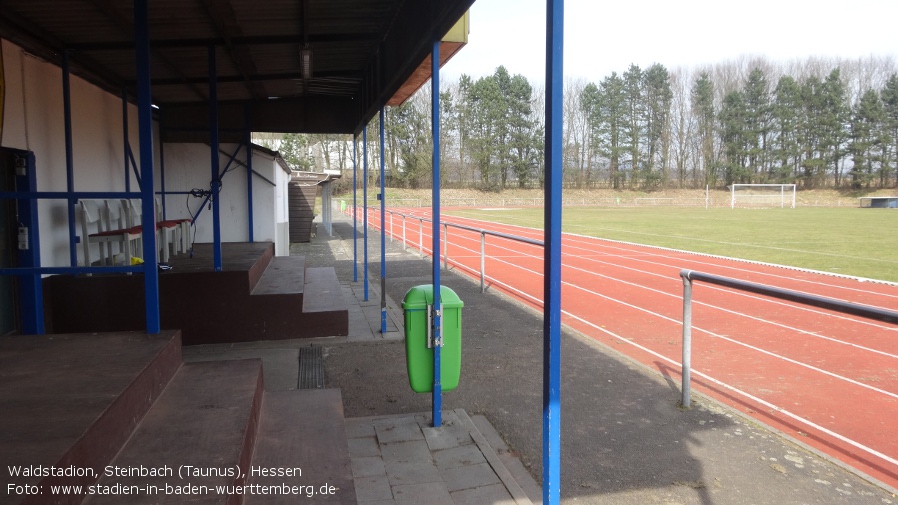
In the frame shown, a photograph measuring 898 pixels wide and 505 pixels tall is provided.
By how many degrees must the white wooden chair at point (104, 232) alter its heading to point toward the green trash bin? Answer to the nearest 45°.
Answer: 0° — it already faces it

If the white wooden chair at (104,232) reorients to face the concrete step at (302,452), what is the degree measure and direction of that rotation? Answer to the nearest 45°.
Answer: approximately 45° to its right

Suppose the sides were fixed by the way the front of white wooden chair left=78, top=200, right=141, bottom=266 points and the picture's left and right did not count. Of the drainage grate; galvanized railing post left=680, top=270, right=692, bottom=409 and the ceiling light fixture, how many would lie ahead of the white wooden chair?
3

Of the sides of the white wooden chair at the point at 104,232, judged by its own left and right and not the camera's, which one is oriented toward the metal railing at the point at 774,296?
front

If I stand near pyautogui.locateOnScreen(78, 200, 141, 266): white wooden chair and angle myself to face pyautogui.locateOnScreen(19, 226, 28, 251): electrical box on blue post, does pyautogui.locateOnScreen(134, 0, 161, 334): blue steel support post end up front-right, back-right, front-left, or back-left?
front-left

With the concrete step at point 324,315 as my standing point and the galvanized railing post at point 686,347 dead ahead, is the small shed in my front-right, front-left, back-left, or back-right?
back-left

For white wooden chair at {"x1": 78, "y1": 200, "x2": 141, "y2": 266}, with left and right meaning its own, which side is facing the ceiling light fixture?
front

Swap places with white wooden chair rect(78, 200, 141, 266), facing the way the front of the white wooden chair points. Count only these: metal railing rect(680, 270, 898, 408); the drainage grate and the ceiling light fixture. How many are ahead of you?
3

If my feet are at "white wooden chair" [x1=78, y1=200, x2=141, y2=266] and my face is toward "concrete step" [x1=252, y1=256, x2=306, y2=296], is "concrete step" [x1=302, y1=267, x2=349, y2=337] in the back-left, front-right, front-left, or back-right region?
front-right

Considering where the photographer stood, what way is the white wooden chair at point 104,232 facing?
facing the viewer and to the right of the viewer

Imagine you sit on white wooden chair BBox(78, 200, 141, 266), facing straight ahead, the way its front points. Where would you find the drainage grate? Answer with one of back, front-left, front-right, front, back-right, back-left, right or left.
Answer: front

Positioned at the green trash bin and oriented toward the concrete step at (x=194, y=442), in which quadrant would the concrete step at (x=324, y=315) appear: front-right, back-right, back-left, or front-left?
back-right

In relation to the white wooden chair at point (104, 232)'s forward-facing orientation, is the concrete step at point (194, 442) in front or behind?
in front

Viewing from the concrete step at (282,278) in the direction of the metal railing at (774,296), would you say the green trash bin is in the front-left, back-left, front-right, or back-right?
front-right

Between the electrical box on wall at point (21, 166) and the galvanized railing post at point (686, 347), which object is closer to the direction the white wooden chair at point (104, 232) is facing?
the galvanized railing post

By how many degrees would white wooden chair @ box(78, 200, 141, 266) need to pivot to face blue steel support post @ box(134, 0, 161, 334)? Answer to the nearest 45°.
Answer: approximately 45° to its right

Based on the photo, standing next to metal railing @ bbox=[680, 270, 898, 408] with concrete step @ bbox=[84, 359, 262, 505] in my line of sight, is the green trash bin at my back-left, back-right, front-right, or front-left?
front-right
